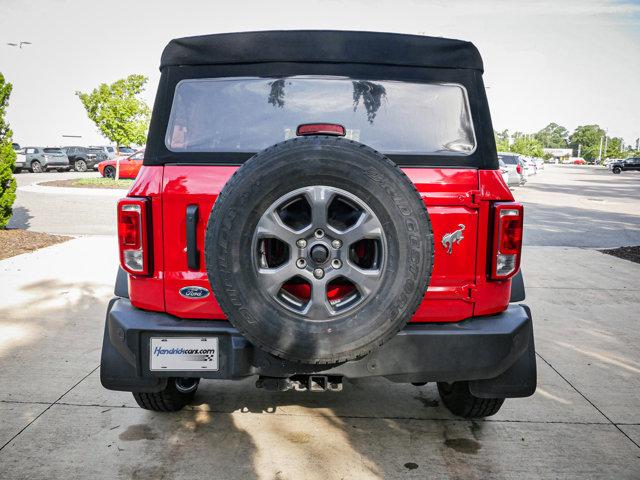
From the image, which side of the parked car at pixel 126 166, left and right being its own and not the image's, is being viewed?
left

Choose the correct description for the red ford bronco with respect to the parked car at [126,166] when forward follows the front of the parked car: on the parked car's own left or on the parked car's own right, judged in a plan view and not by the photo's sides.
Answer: on the parked car's own left

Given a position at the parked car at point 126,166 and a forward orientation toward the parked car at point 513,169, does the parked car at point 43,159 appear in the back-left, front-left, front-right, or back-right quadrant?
back-left

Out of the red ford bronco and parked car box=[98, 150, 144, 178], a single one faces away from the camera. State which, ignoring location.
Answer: the red ford bronco

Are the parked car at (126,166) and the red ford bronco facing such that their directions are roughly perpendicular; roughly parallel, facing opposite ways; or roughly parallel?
roughly perpendicular

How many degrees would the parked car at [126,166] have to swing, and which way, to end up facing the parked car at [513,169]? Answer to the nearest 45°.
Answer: approximately 180°

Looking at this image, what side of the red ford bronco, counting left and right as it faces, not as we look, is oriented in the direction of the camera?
back

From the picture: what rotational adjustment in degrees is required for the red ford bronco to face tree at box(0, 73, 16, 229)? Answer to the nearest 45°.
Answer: approximately 45° to its left

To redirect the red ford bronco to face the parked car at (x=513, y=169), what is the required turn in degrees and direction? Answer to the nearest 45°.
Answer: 0° — it already faces it

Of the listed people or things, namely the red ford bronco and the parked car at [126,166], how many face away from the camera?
1

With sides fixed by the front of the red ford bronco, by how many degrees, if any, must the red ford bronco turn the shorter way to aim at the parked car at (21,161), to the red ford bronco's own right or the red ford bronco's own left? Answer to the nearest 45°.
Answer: approximately 45° to the red ford bronco's own left

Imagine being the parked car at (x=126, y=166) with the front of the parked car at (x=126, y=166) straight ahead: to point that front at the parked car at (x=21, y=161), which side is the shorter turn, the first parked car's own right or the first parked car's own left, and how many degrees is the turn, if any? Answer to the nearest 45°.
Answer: approximately 45° to the first parked car's own right
